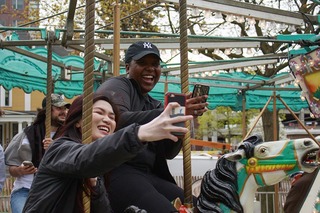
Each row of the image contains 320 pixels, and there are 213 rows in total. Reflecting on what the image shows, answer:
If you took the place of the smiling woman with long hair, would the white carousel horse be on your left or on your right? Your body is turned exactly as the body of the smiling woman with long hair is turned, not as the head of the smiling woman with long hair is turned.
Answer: on your left

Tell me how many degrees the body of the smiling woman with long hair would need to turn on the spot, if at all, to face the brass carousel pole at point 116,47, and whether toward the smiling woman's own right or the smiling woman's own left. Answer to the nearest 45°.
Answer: approximately 135° to the smiling woman's own left

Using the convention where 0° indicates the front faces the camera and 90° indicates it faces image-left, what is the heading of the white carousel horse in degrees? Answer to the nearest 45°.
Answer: approximately 270°

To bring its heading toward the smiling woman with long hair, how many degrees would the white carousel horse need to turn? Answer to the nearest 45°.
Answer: approximately 135° to its right

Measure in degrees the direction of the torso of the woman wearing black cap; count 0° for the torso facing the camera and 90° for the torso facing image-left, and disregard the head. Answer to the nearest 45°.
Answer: approximately 315°

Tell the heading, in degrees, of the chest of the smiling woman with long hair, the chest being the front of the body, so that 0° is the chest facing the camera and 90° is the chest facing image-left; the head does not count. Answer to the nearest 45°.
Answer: approximately 315°

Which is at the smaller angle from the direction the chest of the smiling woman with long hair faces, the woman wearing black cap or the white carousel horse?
the white carousel horse

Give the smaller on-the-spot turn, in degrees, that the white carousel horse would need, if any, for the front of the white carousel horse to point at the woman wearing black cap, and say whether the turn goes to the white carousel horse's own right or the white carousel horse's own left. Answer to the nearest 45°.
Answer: approximately 180°
